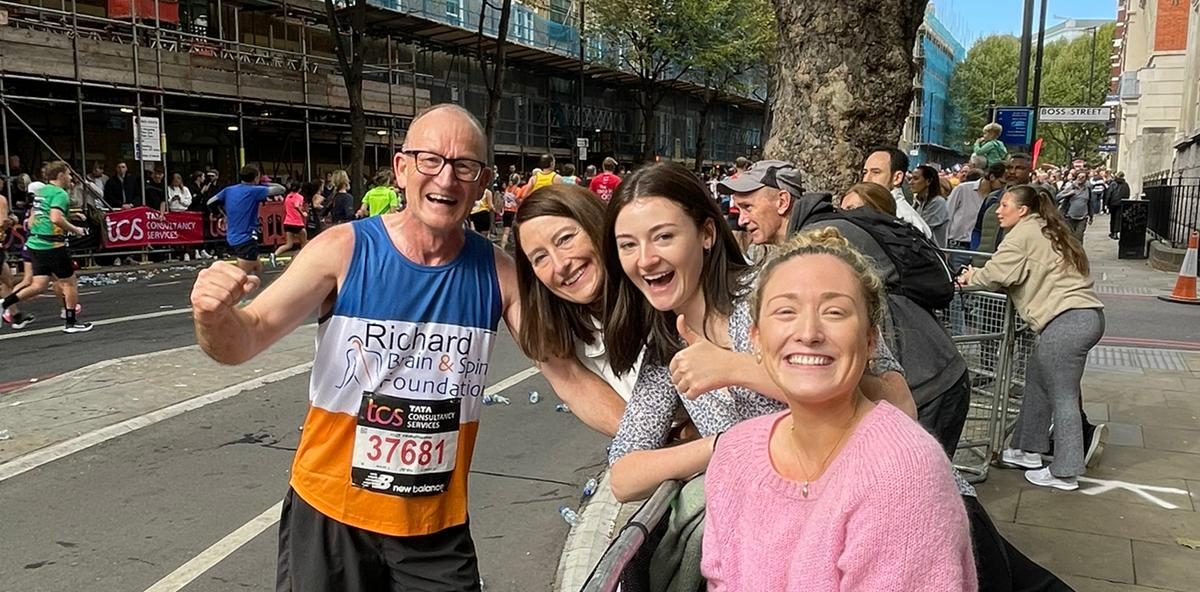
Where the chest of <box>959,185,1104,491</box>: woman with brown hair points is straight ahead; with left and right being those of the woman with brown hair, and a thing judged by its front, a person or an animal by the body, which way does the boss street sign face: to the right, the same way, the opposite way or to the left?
to the left

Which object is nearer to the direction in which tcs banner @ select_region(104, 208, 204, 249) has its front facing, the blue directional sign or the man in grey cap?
the man in grey cap

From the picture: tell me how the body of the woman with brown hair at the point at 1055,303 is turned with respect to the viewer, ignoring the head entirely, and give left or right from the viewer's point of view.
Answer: facing to the left of the viewer

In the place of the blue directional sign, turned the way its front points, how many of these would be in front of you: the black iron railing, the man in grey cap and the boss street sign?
1

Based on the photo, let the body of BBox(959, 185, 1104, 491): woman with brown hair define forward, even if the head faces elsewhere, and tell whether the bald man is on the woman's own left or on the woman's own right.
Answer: on the woman's own left

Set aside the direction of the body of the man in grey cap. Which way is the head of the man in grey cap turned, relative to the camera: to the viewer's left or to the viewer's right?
to the viewer's left
